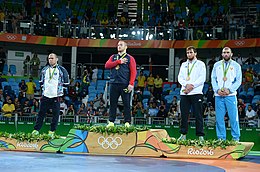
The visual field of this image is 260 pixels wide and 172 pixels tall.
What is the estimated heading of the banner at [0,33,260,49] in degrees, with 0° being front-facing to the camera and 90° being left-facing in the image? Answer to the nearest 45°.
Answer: approximately 0°

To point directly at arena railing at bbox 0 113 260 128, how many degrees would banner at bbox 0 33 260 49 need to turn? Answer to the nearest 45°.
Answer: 0° — it already faces it

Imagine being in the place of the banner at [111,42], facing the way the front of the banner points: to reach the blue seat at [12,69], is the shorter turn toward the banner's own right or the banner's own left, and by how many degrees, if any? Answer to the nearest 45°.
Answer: approximately 90° to the banner's own right

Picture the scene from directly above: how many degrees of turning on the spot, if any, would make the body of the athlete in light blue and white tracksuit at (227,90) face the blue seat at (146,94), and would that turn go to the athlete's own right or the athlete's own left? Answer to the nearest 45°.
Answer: approximately 180°

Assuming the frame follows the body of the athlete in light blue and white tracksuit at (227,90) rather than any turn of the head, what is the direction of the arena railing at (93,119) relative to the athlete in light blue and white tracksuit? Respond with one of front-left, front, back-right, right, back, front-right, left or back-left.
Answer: back-right

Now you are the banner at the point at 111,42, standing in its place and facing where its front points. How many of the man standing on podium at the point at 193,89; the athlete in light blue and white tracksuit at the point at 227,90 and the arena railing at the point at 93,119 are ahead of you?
3

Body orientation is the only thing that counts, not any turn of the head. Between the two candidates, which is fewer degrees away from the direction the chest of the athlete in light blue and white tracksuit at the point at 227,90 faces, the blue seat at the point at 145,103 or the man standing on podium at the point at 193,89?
the man standing on podium

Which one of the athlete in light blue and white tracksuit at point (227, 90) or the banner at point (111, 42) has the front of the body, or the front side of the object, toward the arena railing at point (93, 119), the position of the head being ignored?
the banner

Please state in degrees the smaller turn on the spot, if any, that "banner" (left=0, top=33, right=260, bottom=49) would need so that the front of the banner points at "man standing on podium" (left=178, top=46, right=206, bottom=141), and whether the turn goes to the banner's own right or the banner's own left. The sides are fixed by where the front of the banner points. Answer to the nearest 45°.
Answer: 0° — it already faces them

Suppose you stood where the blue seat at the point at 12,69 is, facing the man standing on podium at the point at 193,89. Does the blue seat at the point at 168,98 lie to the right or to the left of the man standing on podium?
left

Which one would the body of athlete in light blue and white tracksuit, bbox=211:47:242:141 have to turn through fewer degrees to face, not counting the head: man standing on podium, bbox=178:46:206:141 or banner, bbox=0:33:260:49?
the man standing on podium

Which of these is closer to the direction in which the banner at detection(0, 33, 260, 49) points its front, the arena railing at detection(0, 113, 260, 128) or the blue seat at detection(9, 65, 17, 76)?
the arena railing

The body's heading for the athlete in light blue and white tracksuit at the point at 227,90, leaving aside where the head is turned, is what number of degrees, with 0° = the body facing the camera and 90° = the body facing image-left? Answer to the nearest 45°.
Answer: approximately 0°

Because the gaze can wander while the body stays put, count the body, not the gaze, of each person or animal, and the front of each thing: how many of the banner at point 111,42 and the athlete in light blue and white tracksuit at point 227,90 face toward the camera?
2
